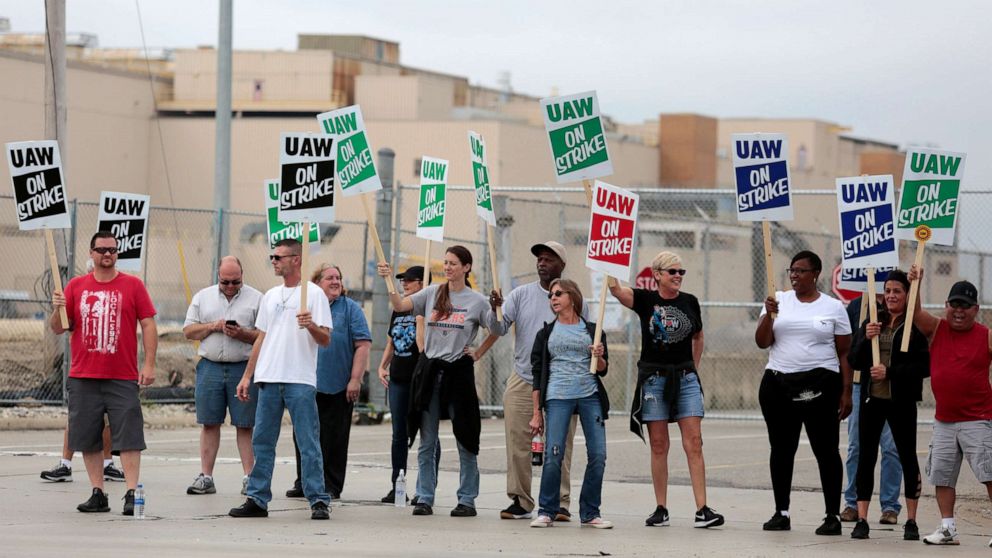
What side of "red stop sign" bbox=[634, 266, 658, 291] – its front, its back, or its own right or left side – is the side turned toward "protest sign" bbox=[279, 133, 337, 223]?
front

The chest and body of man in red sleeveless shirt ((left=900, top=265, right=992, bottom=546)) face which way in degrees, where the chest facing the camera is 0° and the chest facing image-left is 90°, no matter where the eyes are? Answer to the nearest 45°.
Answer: approximately 0°

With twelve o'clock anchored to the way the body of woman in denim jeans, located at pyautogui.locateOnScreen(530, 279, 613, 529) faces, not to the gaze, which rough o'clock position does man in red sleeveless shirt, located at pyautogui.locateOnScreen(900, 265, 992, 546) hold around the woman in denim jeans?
The man in red sleeveless shirt is roughly at 9 o'clock from the woman in denim jeans.

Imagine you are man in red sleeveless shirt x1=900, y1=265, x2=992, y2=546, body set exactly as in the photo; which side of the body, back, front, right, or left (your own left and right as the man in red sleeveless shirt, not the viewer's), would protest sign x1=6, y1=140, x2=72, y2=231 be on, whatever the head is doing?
right

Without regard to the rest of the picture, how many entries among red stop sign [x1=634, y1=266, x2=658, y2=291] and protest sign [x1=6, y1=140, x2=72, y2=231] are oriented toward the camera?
2

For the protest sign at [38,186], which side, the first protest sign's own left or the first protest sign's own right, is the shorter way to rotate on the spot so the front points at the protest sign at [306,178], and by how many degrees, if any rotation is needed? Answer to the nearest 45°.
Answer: approximately 45° to the first protest sign's own left
